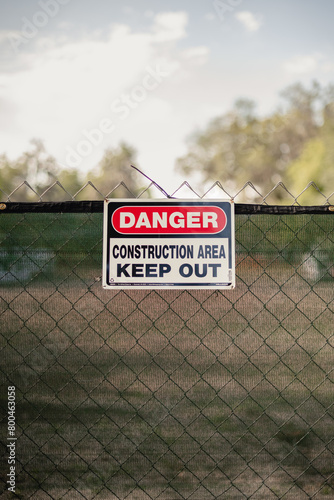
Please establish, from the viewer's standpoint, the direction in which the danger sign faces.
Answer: facing the viewer

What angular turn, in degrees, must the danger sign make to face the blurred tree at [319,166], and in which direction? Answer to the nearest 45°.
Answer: approximately 180°
